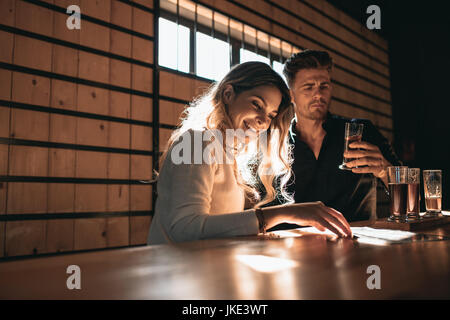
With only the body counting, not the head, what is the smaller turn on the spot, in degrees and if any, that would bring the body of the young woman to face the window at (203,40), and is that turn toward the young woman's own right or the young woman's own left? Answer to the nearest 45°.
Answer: approximately 135° to the young woman's own left

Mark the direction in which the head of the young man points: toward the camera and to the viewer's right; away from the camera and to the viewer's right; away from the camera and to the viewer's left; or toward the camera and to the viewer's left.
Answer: toward the camera and to the viewer's left

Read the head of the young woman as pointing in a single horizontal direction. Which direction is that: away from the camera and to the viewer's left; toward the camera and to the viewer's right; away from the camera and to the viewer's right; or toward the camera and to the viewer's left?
toward the camera and to the viewer's right

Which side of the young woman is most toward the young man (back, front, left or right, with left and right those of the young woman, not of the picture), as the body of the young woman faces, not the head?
left

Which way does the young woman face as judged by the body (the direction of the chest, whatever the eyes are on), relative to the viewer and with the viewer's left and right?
facing the viewer and to the right of the viewer

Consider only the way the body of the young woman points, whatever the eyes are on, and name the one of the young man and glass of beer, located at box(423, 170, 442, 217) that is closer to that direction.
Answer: the glass of beer
